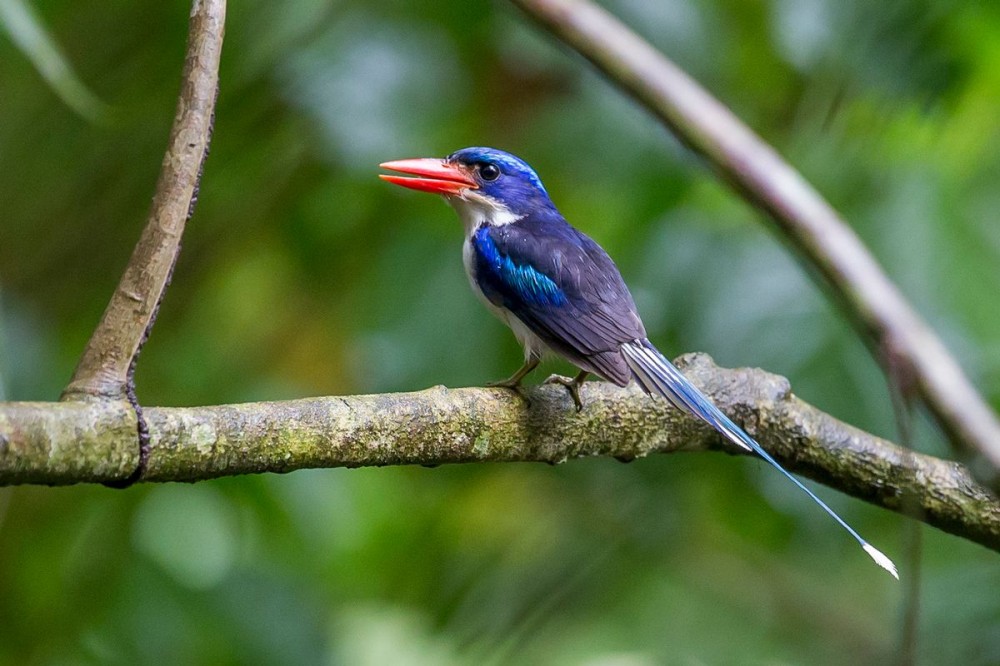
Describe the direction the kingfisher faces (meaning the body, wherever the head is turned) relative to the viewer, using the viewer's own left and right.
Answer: facing to the left of the viewer
